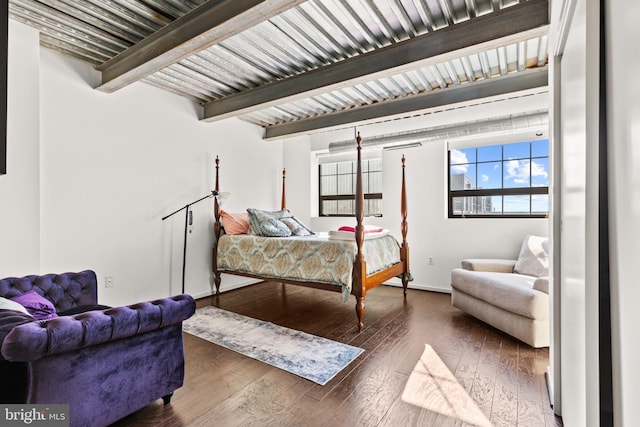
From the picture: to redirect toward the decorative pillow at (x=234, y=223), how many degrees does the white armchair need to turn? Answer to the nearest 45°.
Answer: approximately 45° to its right

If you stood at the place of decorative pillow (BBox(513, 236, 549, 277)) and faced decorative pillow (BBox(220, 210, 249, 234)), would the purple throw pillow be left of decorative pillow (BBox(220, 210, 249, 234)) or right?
left

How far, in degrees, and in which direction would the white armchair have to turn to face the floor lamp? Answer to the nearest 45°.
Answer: approximately 45° to its right

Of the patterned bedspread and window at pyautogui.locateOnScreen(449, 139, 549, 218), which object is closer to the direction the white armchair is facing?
the patterned bedspread

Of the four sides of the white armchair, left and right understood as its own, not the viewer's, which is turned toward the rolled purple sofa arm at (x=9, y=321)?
front

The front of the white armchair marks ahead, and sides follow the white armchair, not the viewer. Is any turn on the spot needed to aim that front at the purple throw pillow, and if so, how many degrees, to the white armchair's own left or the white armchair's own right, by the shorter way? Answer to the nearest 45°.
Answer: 0° — it already faces it

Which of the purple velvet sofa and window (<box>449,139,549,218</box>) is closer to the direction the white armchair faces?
the purple velvet sofa

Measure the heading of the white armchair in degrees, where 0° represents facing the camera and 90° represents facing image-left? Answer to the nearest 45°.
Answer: approximately 45°

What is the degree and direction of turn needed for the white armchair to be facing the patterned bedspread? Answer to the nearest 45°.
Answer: approximately 45° to its right

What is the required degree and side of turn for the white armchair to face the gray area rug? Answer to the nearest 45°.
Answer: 0° — it already faces it
